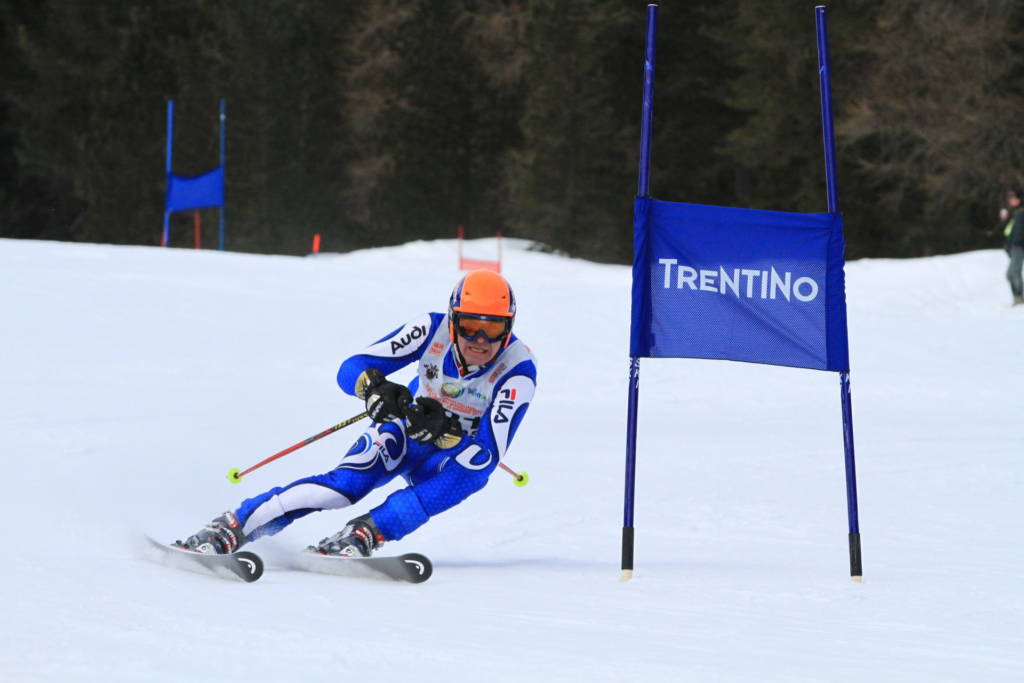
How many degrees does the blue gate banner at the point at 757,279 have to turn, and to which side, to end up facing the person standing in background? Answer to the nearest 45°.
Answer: approximately 180°

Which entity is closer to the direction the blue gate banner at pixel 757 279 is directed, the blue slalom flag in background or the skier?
the skier

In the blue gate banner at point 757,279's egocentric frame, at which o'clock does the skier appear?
The skier is roughly at 3 o'clock from the blue gate banner.

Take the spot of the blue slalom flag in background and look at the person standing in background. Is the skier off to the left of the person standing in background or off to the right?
right

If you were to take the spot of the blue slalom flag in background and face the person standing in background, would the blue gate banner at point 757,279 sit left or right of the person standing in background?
right

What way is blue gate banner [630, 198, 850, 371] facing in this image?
toward the camera

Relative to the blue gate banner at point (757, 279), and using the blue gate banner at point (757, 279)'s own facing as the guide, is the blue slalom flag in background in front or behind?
behind

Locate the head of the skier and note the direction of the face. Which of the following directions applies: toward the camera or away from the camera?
toward the camera

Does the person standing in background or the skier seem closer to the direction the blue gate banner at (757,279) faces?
the skier
